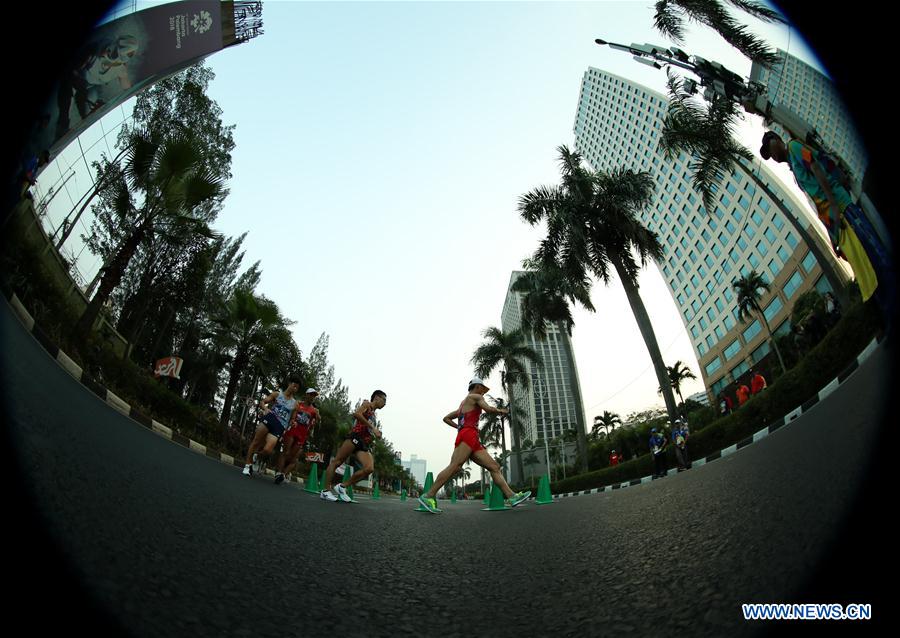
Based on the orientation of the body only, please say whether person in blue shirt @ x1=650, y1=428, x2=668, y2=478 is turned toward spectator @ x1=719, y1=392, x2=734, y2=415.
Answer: no

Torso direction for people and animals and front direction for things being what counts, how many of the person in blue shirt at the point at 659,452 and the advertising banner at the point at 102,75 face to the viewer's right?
0

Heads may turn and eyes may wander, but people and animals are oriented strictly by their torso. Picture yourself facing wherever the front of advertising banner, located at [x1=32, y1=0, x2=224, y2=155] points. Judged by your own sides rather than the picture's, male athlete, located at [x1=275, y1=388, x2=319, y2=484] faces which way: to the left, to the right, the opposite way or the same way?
the same way

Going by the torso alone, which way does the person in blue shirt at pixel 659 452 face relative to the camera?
toward the camera

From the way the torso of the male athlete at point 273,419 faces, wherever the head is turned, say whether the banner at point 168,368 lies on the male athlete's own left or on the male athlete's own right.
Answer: on the male athlete's own right
